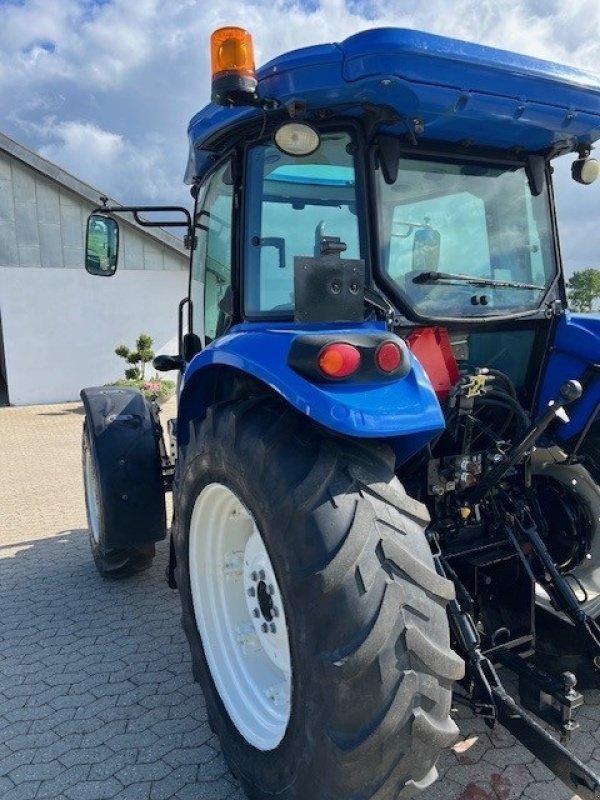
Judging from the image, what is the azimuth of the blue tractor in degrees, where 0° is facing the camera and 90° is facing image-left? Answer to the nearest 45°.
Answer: approximately 135°

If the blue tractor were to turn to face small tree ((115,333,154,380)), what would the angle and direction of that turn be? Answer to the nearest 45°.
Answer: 0° — it already faces it
